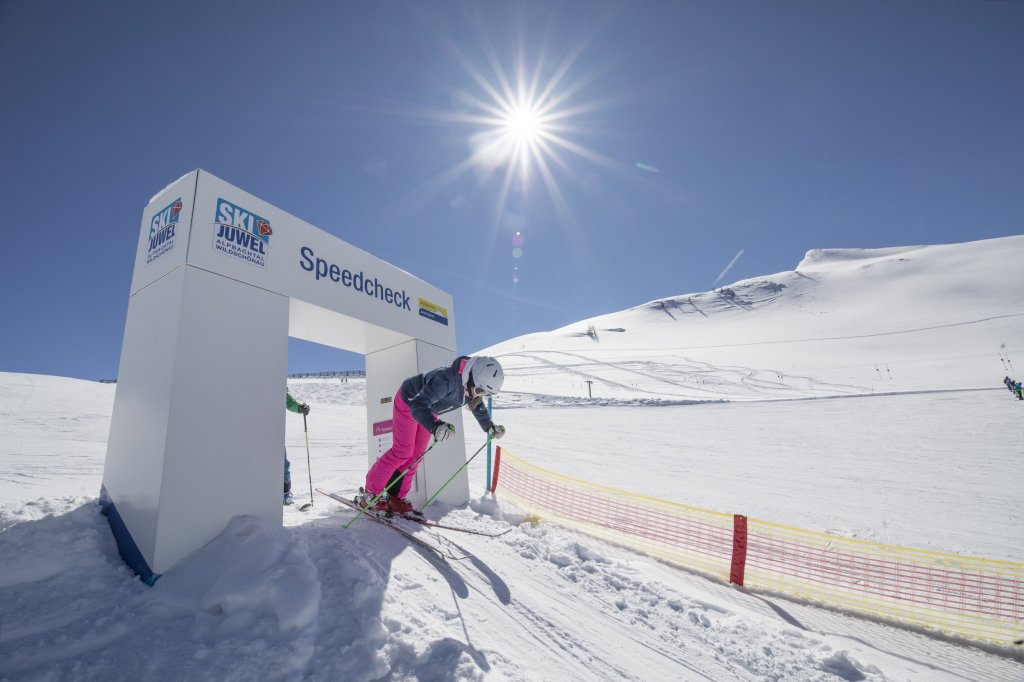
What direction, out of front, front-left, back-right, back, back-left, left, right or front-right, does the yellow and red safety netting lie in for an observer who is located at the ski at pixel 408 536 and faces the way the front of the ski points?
front-left

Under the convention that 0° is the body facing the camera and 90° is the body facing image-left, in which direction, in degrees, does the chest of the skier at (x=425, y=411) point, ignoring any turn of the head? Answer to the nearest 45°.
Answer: approximately 315°

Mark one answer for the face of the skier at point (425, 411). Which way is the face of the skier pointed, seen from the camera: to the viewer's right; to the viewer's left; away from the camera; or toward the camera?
to the viewer's right
